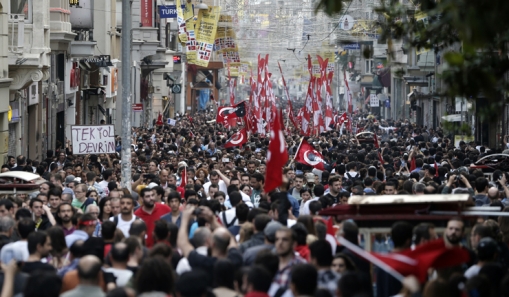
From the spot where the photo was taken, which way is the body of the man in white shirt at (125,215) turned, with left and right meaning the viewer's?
facing the viewer

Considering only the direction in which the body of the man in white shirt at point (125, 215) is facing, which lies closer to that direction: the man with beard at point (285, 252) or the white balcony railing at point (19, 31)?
the man with beard

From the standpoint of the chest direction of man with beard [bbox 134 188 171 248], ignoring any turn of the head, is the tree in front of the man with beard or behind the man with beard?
in front

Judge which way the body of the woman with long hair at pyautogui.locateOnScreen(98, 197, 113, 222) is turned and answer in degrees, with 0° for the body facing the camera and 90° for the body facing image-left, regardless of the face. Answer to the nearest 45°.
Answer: approximately 315°

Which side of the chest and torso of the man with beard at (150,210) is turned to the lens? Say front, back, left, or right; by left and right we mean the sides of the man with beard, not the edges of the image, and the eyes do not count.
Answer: front

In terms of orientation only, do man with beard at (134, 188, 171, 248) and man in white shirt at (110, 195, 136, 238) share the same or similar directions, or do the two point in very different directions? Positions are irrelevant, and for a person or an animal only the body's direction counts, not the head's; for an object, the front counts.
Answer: same or similar directions

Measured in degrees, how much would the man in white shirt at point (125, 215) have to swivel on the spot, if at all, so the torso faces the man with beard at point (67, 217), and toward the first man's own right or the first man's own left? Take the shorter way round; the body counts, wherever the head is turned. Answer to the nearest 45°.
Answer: approximately 90° to the first man's own right

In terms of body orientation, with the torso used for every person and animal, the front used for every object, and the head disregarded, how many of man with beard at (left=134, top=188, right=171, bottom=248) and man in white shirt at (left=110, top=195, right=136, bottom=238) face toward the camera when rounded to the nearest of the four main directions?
2
